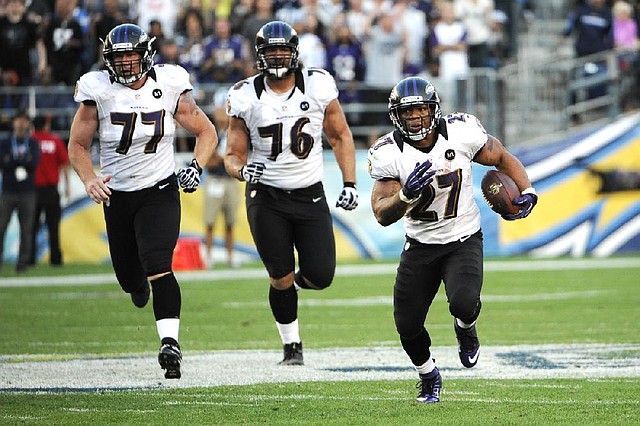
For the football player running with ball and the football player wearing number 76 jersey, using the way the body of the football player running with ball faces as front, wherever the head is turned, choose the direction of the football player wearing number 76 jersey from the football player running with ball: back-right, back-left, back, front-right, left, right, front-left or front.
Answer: back-right

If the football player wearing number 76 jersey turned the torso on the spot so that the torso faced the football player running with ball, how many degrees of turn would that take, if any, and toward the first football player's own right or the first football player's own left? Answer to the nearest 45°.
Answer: approximately 45° to the first football player's own left

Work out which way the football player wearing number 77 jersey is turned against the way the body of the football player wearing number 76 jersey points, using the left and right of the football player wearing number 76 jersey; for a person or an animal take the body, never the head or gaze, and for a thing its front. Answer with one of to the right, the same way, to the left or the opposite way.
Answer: the same way

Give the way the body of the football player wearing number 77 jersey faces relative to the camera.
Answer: toward the camera

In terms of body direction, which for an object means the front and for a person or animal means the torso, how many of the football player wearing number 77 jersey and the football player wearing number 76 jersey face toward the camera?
2

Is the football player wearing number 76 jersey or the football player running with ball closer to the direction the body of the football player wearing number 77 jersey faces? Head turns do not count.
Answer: the football player running with ball

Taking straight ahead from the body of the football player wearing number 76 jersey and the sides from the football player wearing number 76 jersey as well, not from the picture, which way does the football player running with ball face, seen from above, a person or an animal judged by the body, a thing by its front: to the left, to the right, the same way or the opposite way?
the same way

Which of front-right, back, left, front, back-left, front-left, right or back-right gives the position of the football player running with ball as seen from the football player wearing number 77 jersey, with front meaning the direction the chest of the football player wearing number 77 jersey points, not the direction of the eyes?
front-left

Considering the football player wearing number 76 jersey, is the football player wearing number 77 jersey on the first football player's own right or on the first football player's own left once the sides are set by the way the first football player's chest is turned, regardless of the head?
on the first football player's own right

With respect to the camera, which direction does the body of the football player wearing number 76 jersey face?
toward the camera

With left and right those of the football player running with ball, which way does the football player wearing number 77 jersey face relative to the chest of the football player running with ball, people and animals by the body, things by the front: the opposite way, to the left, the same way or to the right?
the same way

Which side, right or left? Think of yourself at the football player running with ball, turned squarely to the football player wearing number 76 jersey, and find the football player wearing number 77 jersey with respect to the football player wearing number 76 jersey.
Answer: left

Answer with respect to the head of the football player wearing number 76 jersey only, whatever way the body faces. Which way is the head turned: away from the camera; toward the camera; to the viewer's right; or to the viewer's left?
toward the camera

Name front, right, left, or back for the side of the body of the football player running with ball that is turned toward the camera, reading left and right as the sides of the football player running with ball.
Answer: front

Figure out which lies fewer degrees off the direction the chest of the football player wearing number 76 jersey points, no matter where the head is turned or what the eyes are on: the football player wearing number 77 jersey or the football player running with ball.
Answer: the football player running with ball
